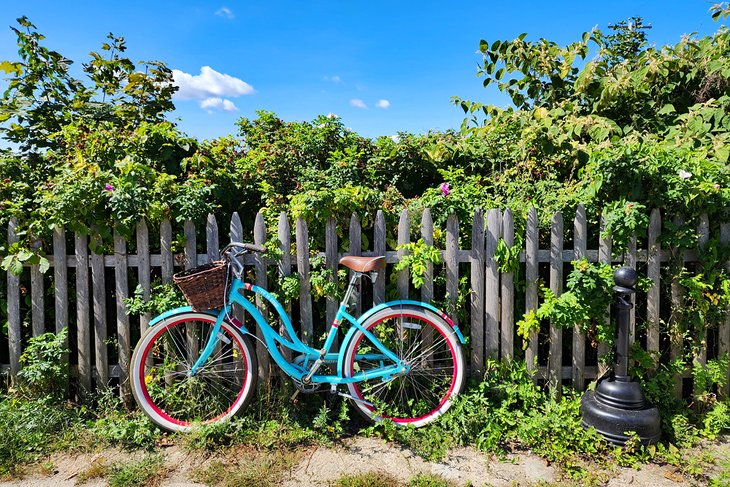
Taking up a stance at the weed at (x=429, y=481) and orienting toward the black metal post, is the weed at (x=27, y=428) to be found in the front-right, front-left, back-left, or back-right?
back-left

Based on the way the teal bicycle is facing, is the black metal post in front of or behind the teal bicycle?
behind

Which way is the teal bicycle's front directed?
to the viewer's left

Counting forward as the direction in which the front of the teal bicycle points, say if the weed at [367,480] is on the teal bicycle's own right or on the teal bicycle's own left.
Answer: on the teal bicycle's own left

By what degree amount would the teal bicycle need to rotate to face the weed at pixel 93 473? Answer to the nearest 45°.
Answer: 0° — it already faces it

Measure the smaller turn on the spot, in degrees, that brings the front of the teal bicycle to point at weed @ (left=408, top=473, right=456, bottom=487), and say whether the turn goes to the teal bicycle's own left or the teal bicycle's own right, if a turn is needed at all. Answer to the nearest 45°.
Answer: approximately 135° to the teal bicycle's own left

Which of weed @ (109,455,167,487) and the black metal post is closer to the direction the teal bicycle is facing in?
the weed

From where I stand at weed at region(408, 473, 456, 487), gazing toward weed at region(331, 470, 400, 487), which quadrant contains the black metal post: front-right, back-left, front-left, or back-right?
back-right
